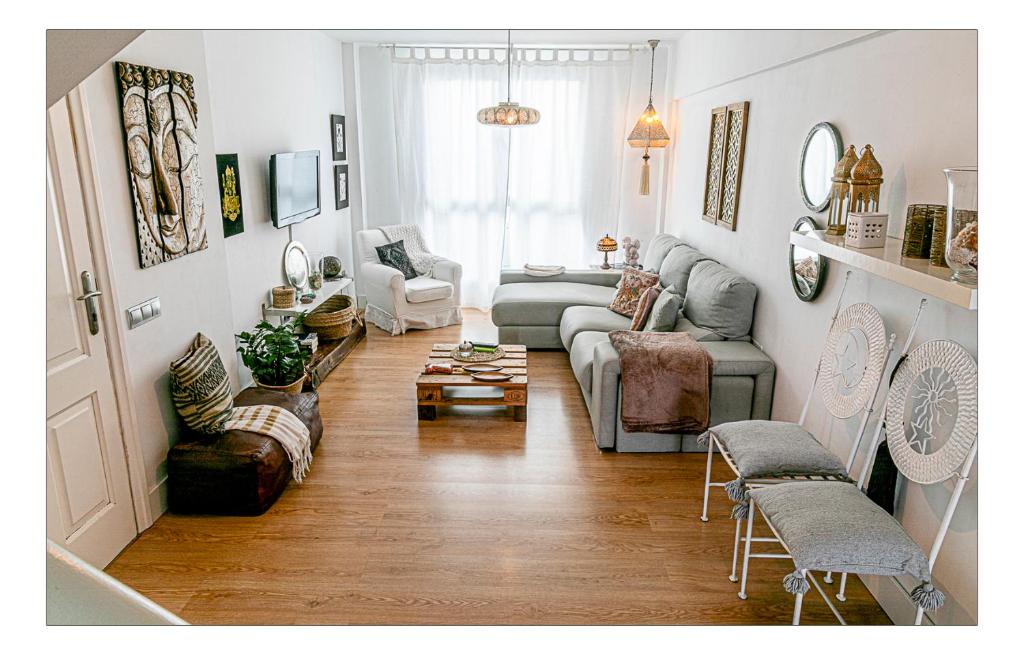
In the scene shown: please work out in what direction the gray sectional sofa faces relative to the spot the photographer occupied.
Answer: facing to the left of the viewer

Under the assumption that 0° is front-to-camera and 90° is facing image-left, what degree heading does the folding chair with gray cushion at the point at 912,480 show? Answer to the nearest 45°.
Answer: approximately 90°

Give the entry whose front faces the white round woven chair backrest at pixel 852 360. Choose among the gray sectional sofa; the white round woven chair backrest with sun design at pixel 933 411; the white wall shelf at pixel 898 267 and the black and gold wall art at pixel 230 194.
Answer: the black and gold wall art

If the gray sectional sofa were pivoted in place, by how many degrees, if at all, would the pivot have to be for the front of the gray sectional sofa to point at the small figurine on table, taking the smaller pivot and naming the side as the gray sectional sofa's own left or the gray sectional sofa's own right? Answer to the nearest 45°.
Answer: approximately 90° to the gray sectional sofa's own right

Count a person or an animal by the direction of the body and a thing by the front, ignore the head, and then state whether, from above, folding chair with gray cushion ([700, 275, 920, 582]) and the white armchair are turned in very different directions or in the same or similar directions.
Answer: very different directions

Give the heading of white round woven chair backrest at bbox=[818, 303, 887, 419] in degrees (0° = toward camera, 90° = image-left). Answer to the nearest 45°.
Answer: approximately 45°

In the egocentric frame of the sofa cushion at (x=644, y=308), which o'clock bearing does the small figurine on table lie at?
The small figurine on table is roughly at 3 o'clock from the sofa cushion.

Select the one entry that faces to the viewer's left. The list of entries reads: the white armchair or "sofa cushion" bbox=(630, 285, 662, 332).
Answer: the sofa cushion

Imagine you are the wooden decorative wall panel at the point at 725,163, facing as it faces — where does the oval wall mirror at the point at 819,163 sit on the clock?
The oval wall mirror is roughly at 10 o'clock from the wooden decorative wall panel.

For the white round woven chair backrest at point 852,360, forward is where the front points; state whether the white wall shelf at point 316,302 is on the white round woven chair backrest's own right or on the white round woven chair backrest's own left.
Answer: on the white round woven chair backrest's own right

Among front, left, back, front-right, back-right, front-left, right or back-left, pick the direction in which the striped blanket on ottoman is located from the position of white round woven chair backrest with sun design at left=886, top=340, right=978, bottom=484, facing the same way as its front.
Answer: front-right

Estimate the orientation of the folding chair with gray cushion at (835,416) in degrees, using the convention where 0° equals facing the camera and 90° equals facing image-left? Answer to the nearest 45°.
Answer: approximately 90°

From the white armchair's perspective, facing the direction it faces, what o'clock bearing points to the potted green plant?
The potted green plant is roughly at 2 o'clock from the white armchair.

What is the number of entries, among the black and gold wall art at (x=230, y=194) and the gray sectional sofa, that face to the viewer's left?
1

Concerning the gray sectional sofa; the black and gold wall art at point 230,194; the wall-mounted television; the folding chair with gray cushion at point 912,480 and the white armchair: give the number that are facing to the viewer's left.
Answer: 2

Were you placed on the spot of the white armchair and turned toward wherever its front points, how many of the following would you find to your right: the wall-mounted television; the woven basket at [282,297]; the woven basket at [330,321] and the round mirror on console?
4

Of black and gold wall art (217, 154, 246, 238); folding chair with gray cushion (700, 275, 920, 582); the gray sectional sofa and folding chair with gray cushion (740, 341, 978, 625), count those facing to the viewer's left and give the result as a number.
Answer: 3

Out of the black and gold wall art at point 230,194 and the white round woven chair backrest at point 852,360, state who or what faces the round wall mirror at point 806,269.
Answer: the black and gold wall art
